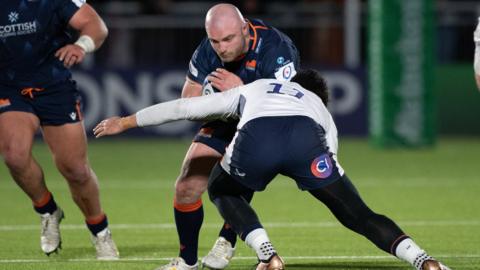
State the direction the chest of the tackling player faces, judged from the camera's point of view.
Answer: away from the camera

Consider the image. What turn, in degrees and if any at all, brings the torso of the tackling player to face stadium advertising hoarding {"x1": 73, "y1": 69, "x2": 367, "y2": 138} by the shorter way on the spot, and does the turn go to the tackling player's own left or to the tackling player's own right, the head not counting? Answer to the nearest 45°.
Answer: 0° — they already face it

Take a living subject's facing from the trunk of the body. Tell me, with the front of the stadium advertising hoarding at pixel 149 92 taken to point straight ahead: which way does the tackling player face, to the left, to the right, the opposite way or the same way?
the opposite way

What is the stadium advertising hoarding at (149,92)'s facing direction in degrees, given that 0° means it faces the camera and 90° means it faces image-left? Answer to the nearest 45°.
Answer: approximately 0°

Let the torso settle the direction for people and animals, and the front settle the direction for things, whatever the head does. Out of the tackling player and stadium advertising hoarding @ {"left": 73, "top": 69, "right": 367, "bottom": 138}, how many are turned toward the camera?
1

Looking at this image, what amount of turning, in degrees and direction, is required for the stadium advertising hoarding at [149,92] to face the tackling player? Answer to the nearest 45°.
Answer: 0° — it already faces them

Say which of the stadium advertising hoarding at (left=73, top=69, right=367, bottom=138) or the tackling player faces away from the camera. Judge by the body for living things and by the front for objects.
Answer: the tackling player
